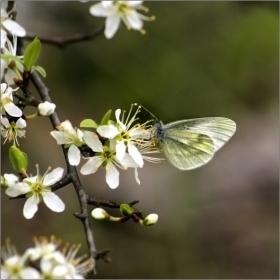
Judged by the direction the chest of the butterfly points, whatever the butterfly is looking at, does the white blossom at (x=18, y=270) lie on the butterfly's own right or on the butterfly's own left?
on the butterfly's own left

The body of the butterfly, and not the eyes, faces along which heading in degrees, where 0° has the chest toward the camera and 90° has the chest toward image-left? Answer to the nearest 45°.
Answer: approximately 90°

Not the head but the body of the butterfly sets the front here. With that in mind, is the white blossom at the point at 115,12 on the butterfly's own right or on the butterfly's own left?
on the butterfly's own left
